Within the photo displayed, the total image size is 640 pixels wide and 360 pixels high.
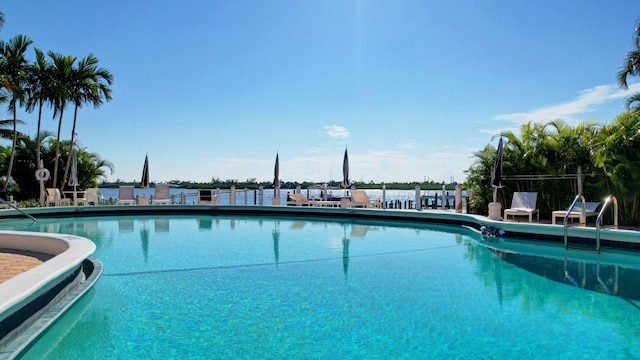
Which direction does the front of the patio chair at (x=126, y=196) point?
toward the camera

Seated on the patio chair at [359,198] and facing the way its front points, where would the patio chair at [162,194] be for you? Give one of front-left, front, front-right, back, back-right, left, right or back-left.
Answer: back-right

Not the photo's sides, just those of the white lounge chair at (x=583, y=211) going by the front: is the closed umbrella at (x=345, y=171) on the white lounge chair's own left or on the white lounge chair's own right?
on the white lounge chair's own right

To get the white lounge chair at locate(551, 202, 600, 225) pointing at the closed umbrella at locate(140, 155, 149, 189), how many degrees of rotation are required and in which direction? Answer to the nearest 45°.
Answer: approximately 45° to its right

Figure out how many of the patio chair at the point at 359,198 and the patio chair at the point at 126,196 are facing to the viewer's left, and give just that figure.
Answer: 0

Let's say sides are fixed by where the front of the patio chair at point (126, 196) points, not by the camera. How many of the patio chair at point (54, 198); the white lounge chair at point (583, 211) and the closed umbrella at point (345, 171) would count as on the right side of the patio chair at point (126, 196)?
1

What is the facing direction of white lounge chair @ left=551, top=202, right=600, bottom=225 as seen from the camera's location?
facing the viewer and to the left of the viewer

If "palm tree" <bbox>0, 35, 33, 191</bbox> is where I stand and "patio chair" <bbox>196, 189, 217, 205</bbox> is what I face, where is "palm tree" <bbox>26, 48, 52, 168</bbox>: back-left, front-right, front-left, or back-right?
front-left

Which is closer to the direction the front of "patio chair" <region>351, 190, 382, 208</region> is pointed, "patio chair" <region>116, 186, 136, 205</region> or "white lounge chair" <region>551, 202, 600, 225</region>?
the white lounge chair

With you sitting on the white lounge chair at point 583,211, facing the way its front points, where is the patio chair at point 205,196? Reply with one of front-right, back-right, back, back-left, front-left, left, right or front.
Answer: front-right

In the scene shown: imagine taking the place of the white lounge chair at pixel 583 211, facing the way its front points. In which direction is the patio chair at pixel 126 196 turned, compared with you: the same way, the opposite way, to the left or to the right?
to the left

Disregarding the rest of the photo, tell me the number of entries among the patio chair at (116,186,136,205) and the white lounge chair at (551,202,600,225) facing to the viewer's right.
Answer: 0

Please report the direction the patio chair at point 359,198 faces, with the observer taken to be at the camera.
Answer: facing the viewer and to the right of the viewer

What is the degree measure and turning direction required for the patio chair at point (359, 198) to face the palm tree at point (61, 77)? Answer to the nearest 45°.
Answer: approximately 135° to its right
